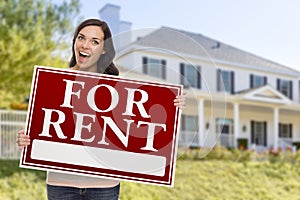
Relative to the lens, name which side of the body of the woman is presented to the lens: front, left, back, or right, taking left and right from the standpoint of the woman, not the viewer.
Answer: front

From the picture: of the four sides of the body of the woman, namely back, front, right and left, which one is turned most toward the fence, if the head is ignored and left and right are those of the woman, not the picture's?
back

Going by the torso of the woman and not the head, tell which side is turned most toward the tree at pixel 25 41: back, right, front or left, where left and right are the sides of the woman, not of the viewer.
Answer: back
